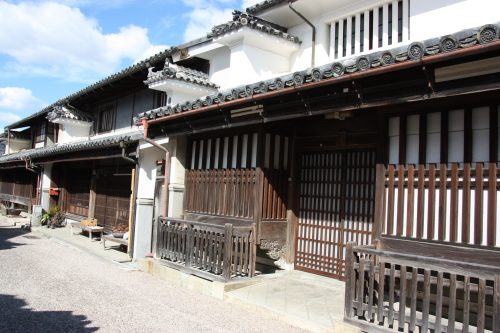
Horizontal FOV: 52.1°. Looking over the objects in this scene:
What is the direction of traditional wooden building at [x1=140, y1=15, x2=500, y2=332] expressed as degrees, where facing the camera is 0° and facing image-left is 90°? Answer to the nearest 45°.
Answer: approximately 45°
